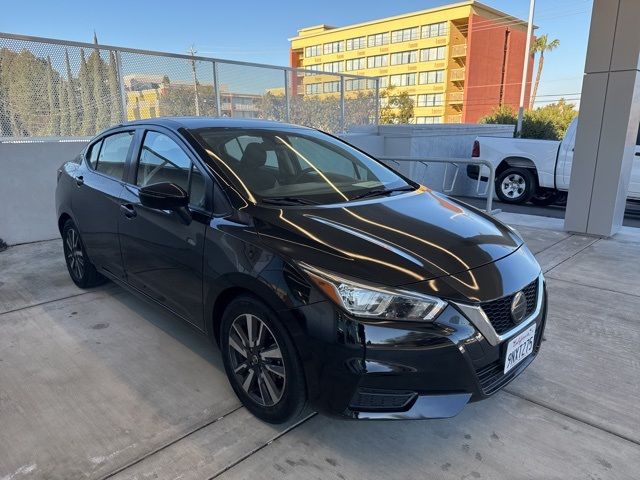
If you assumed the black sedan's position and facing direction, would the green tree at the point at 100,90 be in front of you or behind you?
behind

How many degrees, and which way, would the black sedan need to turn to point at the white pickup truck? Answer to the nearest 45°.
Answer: approximately 90° to its left

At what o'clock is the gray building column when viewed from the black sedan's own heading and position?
The gray building column is roughly at 9 o'clock from the black sedan.

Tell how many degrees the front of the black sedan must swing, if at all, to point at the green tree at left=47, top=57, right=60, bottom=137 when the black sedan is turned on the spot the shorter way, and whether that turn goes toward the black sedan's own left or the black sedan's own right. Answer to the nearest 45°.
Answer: approximately 180°

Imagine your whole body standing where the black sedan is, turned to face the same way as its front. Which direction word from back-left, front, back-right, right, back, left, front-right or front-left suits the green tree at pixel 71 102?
back

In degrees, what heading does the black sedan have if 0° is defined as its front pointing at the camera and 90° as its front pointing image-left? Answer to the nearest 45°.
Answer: approximately 315°

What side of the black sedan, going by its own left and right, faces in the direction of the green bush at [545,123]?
left

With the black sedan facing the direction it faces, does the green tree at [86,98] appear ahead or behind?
behind

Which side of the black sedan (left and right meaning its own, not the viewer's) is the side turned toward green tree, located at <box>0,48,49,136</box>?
back

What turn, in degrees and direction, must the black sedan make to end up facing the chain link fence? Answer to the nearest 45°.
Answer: approximately 180°
